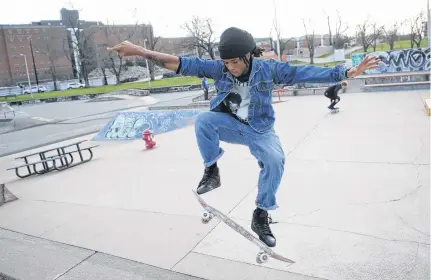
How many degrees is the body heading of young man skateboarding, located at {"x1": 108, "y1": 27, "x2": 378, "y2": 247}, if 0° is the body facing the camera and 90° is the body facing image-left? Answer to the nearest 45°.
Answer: approximately 45°

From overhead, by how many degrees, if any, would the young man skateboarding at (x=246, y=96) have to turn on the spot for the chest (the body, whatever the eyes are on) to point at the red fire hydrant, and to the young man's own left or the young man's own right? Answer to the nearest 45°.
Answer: approximately 135° to the young man's own right
